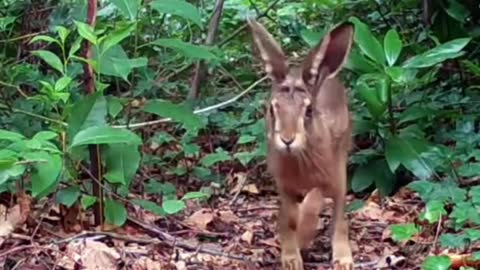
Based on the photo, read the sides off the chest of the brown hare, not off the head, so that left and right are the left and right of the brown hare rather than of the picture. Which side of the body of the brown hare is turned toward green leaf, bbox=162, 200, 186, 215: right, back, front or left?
right

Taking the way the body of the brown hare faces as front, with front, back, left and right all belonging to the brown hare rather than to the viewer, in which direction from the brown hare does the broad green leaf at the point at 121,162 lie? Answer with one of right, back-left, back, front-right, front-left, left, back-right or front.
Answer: right

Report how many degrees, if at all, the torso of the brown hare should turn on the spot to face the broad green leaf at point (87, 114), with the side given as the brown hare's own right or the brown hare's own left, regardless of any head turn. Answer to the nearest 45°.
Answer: approximately 90° to the brown hare's own right

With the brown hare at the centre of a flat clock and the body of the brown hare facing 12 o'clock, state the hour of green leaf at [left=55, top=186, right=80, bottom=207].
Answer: The green leaf is roughly at 3 o'clock from the brown hare.

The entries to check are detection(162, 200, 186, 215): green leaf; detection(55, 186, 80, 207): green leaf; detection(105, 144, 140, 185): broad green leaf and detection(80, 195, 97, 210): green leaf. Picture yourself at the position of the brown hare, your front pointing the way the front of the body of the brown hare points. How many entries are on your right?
4

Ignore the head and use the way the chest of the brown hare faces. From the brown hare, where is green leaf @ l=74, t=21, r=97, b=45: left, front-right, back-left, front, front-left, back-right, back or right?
right

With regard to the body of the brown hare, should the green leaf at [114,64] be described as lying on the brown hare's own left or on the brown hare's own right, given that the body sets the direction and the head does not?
on the brown hare's own right

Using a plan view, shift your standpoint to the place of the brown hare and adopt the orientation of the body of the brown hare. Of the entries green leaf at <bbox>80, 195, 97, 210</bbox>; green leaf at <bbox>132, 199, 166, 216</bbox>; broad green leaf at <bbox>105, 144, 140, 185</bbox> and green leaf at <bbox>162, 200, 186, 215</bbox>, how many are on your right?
4

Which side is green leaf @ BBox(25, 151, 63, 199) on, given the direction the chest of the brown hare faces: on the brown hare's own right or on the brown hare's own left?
on the brown hare's own right

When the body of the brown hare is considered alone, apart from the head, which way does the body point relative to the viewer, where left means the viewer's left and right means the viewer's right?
facing the viewer

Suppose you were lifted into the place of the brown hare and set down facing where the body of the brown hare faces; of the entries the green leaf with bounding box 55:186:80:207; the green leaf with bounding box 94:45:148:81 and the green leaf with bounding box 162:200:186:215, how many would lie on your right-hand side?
3

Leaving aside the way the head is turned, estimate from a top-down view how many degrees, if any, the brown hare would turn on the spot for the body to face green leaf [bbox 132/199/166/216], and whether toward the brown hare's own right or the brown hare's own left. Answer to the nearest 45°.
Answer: approximately 90° to the brown hare's own right
